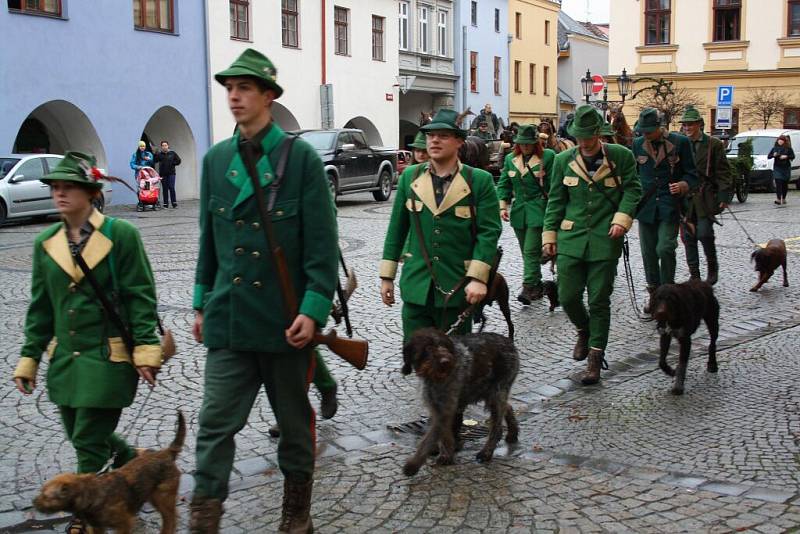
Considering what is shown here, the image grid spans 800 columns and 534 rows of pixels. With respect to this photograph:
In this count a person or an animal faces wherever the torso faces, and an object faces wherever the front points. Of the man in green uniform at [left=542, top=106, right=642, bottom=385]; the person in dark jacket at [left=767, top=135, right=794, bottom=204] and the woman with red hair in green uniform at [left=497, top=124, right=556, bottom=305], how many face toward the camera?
3

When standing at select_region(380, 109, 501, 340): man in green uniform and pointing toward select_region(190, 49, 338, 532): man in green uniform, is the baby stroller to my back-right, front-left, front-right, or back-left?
back-right

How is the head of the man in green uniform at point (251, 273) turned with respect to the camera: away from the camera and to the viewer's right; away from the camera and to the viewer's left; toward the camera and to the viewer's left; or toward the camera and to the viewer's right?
toward the camera and to the viewer's left

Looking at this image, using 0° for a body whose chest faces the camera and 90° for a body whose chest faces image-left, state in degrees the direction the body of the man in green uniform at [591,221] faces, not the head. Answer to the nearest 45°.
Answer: approximately 0°

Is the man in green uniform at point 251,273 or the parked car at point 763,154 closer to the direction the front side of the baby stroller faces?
the man in green uniform

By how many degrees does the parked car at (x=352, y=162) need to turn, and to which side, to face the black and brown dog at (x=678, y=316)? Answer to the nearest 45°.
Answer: approximately 45° to its left

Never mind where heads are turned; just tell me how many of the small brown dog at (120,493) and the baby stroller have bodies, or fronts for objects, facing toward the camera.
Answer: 1

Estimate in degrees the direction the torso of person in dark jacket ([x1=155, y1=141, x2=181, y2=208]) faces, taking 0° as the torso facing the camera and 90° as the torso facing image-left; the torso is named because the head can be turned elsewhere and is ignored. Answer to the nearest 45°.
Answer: approximately 0°

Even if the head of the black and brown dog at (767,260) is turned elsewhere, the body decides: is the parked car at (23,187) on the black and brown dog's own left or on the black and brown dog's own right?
on the black and brown dog's own right

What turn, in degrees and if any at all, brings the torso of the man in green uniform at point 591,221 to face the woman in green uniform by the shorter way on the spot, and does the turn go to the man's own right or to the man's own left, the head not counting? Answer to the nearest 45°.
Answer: approximately 45° to the man's own right
